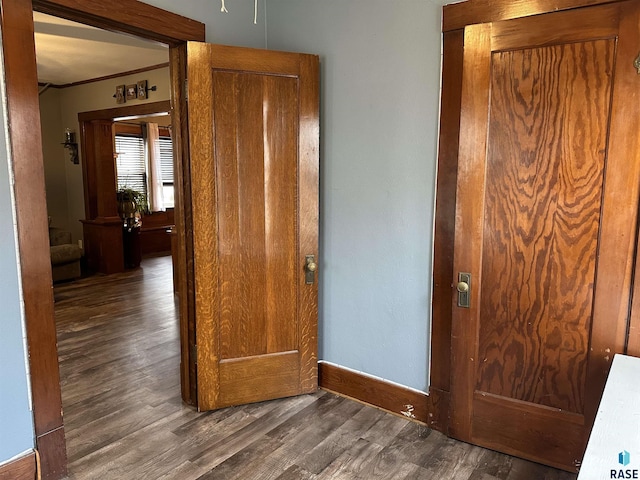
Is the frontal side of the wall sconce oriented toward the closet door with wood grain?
no

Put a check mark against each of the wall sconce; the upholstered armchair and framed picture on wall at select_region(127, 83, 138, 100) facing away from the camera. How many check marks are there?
0

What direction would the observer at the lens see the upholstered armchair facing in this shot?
facing the viewer and to the right of the viewer

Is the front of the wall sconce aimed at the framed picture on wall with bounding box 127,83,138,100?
no

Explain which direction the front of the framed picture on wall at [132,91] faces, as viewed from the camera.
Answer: facing the viewer and to the left of the viewer

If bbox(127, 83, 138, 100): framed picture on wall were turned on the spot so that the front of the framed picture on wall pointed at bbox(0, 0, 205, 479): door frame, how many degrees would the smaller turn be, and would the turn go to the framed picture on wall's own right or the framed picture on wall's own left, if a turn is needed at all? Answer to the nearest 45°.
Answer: approximately 45° to the framed picture on wall's own left

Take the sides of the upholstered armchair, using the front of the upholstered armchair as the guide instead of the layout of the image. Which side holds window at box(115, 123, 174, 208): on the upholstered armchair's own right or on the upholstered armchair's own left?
on the upholstered armchair's own left

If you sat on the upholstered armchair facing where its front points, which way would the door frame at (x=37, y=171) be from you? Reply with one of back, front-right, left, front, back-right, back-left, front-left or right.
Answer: front-right

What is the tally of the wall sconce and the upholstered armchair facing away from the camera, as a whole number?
0

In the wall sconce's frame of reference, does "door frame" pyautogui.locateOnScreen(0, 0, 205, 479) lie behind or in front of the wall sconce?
in front
